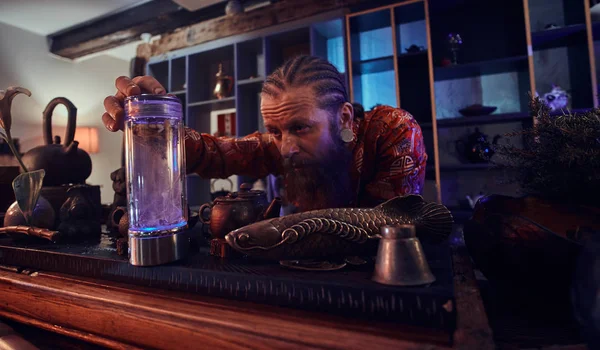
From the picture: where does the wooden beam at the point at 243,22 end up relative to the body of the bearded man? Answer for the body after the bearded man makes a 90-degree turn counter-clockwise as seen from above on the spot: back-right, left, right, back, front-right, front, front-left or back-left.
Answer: back-left

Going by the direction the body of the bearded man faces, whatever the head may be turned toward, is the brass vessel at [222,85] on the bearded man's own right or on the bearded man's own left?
on the bearded man's own right

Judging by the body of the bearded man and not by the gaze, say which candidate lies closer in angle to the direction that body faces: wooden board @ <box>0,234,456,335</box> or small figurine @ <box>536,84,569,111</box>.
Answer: the wooden board

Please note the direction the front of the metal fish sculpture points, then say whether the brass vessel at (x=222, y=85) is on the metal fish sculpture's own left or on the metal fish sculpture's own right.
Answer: on the metal fish sculpture's own right

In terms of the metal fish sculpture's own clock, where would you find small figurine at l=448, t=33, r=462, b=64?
The small figurine is roughly at 4 o'clock from the metal fish sculpture.

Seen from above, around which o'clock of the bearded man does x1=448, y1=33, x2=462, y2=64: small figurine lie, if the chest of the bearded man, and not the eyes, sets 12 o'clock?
The small figurine is roughly at 6 o'clock from the bearded man.

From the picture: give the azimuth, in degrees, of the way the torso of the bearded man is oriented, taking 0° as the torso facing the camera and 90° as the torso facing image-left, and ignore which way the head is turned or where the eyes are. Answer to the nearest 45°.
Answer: approximately 45°

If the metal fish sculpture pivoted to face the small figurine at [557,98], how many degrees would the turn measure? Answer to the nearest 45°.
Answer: approximately 135° to its right

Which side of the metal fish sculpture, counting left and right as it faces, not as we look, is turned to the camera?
left
